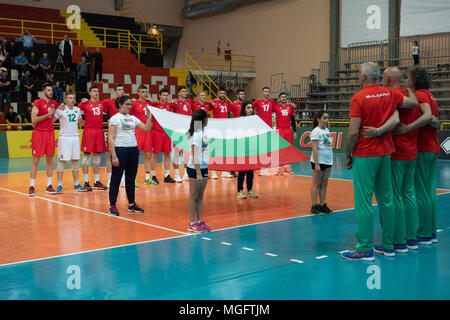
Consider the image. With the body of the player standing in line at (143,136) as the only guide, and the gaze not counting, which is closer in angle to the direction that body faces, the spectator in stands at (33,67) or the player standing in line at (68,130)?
the player standing in line

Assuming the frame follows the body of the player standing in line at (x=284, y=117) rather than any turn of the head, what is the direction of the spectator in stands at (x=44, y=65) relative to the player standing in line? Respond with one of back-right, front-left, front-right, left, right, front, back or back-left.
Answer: back-right

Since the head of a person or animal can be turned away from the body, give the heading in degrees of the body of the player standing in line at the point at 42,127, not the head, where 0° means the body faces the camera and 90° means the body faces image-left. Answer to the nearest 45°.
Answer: approximately 315°

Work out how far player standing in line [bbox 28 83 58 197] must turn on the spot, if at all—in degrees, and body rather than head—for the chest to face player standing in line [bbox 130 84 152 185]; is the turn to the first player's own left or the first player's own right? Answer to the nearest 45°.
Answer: approximately 90° to the first player's own left
